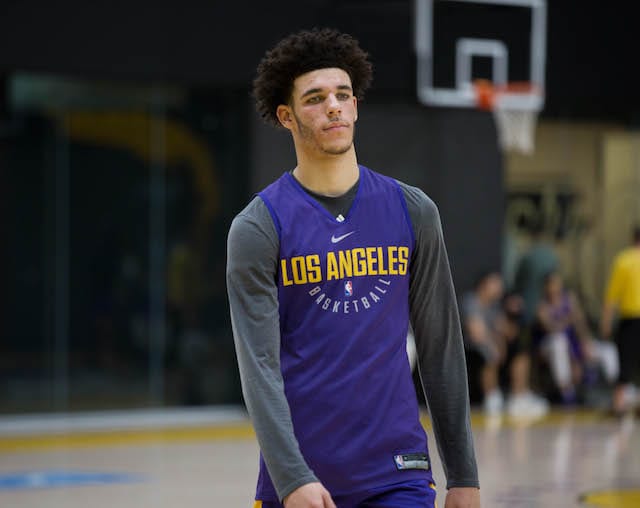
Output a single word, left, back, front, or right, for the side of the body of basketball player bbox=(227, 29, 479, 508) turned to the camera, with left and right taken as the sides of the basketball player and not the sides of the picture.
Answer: front

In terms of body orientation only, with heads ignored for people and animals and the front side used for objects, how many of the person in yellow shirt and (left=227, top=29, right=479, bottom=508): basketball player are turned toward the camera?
1

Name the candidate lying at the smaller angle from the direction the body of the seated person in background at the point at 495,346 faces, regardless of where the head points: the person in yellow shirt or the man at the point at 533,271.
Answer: the person in yellow shirt

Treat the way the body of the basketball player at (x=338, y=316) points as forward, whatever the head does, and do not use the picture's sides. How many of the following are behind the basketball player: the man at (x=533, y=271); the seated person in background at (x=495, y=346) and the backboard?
3

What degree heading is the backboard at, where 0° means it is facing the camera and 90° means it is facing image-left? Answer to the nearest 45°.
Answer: approximately 315°

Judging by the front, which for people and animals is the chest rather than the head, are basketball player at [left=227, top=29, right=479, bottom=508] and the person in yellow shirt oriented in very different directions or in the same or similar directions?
very different directions

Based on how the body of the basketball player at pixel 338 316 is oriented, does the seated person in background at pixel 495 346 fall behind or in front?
behind

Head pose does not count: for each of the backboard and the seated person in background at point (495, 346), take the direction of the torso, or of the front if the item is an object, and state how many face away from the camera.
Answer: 0

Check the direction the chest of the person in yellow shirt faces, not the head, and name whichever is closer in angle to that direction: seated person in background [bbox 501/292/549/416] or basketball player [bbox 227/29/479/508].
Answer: the seated person in background

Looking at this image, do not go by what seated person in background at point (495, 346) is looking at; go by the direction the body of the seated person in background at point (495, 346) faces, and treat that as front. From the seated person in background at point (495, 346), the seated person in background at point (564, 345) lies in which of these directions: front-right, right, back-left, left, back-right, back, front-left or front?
left
